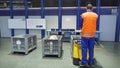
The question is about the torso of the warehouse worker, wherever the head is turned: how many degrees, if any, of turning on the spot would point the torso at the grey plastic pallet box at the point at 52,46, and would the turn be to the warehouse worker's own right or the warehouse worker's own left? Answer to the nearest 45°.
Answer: approximately 45° to the warehouse worker's own left

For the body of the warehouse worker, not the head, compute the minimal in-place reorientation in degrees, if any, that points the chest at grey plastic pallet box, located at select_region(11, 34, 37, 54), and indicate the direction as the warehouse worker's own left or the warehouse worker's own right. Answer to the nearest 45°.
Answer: approximately 45° to the warehouse worker's own left

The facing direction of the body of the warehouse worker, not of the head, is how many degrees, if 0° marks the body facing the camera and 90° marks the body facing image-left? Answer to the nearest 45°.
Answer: approximately 180°
